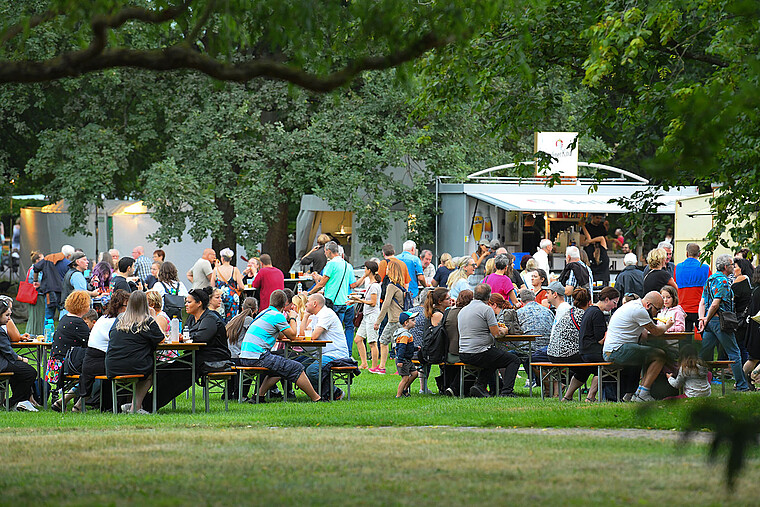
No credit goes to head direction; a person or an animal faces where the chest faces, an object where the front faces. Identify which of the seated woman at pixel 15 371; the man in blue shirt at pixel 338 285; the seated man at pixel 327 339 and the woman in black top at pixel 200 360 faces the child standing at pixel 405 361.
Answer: the seated woman

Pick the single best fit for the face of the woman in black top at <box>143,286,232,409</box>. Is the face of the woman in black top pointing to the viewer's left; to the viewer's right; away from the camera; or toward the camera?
to the viewer's left

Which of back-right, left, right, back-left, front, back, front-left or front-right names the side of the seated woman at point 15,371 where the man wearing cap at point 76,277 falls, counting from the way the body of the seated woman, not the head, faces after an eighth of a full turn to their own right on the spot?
back-left

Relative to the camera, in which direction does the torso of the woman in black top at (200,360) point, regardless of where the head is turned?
to the viewer's left

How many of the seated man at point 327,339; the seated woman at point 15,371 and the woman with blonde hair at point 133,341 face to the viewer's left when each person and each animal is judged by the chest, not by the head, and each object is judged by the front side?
1

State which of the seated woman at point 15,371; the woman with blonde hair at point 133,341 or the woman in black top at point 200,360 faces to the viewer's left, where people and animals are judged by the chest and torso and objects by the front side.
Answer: the woman in black top

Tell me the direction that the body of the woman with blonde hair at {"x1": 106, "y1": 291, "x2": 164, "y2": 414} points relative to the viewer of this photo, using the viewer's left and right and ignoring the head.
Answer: facing away from the viewer and to the right of the viewer

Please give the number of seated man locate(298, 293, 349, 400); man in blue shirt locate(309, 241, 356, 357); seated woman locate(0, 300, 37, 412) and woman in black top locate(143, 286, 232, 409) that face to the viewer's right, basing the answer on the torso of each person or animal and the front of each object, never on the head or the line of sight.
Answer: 1

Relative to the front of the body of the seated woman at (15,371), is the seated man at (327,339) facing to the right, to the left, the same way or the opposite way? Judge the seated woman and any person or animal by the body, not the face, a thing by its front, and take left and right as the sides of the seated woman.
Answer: the opposite way

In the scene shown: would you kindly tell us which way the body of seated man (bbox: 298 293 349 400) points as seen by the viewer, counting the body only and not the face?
to the viewer's left

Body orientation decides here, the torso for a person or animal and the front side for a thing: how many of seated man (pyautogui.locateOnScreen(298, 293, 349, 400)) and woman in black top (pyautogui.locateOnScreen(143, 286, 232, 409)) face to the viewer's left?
2

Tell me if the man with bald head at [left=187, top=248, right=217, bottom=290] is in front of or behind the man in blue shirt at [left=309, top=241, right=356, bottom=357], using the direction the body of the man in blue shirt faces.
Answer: in front

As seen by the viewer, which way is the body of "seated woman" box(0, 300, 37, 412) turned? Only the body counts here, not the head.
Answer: to the viewer's right

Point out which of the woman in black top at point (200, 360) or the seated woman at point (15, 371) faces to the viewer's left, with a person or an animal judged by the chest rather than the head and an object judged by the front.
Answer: the woman in black top
